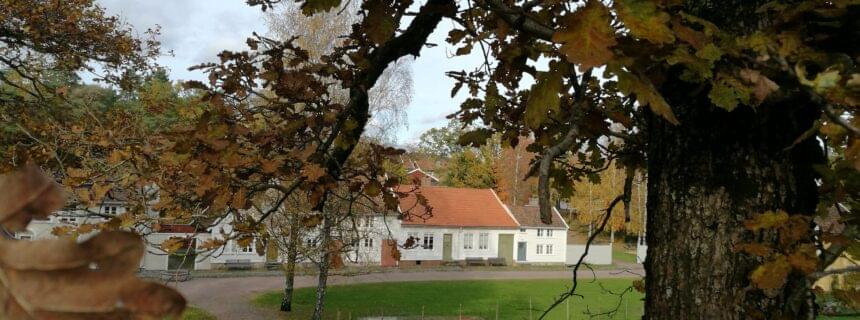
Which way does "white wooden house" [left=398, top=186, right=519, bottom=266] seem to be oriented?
toward the camera

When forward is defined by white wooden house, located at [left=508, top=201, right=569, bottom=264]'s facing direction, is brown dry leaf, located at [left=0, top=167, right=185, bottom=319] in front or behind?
in front

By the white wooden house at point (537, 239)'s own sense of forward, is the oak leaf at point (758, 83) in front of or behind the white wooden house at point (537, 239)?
in front

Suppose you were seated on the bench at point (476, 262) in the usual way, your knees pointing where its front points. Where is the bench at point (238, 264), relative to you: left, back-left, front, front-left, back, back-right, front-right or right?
front-right

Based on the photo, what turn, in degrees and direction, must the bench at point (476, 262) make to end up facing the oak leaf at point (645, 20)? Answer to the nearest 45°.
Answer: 0° — it already faces it

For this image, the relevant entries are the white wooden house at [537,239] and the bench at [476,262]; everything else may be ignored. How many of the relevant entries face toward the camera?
2

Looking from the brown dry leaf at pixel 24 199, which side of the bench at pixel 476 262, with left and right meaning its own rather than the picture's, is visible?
front

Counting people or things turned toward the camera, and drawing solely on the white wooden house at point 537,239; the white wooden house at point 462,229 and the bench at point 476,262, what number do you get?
3

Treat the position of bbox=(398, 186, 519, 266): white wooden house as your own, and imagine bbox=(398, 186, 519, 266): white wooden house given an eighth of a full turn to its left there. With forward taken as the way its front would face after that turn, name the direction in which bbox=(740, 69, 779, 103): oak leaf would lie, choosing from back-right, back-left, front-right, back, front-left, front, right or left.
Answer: front-right

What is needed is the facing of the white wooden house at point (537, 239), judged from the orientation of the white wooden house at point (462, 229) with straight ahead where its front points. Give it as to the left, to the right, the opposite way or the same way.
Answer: the same way

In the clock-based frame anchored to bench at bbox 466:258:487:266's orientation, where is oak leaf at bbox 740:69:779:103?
The oak leaf is roughly at 12 o'clock from the bench.

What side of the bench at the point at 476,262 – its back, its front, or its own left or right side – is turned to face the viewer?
front

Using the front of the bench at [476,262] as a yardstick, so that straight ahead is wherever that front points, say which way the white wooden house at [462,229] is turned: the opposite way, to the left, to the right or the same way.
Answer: the same way

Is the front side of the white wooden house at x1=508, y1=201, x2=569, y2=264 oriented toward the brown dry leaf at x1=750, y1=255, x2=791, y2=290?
yes

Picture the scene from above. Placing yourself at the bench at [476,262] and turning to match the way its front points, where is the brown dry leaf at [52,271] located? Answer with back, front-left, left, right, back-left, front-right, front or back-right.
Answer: front

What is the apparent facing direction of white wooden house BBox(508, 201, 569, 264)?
toward the camera

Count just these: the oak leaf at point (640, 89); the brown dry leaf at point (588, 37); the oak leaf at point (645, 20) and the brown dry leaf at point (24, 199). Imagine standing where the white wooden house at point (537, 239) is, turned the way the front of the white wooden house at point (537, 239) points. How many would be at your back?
0

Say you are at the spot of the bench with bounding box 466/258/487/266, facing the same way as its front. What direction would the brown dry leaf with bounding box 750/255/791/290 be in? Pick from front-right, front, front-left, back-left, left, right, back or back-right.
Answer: front

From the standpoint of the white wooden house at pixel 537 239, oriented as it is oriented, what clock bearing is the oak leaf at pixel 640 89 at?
The oak leaf is roughly at 12 o'clock from the white wooden house.
